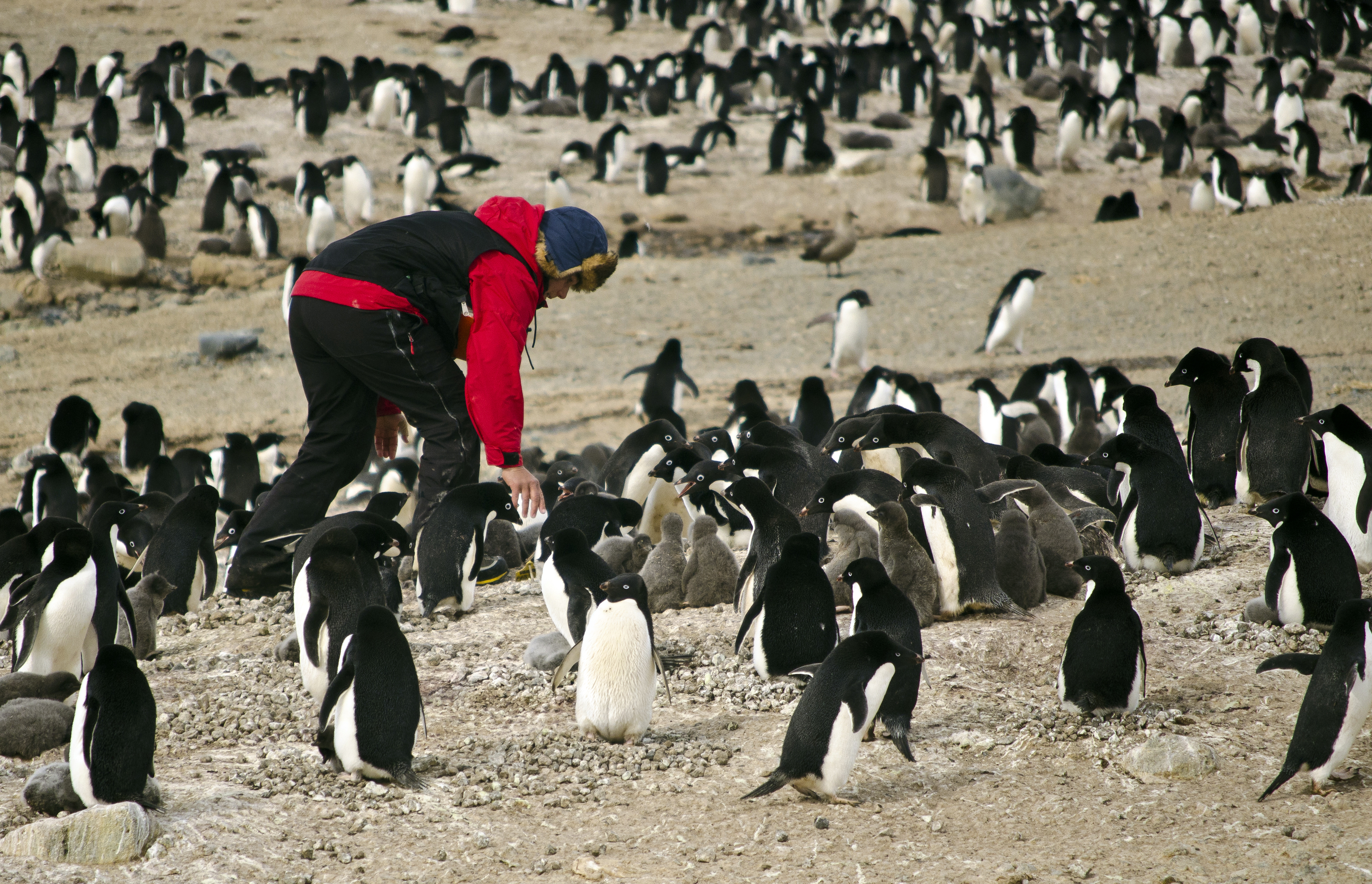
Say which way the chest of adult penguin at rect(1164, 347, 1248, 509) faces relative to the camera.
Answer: away from the camera

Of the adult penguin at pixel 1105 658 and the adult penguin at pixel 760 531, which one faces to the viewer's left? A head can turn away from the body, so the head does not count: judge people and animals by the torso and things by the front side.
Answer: the adult penguin at pixel 760 531

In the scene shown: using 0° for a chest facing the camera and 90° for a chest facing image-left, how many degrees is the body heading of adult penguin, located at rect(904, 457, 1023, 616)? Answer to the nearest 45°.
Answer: approximately 90°

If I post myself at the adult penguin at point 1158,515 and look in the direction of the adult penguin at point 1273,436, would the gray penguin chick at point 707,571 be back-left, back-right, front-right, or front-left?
back-left

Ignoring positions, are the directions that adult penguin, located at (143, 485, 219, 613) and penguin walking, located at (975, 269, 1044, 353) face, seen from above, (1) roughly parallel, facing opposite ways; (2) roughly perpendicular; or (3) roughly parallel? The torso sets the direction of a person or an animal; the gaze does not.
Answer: roughly perpendicular

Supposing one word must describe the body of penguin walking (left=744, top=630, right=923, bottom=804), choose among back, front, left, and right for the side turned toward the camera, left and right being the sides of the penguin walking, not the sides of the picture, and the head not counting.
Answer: right
